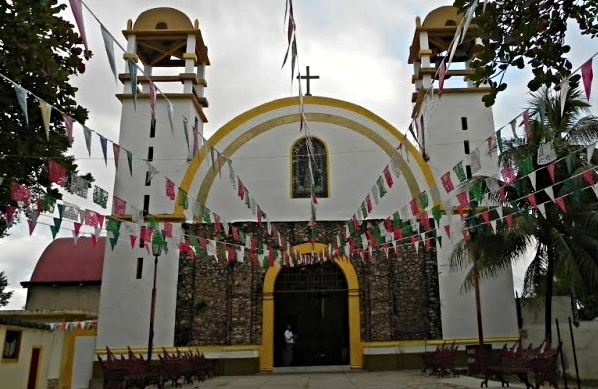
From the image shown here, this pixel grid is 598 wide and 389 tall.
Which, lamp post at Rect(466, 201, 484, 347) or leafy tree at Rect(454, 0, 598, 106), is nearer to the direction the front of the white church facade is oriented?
the leafy tree

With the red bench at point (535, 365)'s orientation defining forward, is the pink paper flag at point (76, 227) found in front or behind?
in front

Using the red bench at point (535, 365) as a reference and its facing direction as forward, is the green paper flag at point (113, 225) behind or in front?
in front

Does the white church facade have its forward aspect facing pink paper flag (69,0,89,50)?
yes

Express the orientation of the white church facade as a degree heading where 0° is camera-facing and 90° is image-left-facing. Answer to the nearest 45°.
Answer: approximately 0°

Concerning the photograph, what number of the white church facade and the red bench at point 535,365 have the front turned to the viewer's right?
0

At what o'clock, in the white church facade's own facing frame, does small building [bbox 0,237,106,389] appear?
The small building is roughly at 3 o'clock from the white church facade.

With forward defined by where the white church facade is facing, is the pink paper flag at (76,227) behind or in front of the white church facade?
in front

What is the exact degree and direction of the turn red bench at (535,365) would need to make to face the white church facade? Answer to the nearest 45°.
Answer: approximately 90° to its right
